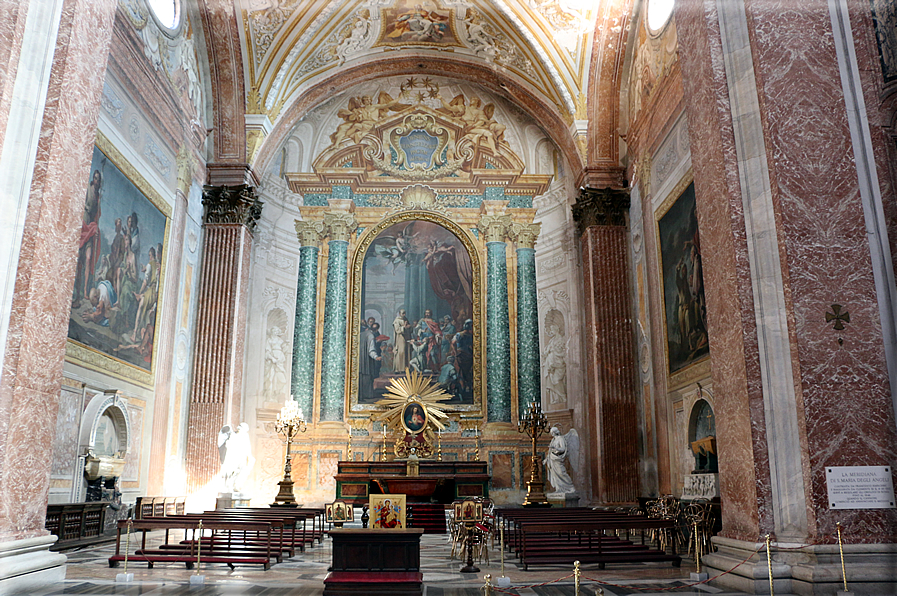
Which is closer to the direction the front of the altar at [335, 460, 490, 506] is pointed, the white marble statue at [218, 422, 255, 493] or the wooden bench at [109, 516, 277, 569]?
the wooden bench

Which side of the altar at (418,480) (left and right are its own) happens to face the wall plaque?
front

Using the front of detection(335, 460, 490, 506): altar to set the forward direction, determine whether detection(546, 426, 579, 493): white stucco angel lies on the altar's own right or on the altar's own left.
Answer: on the altar's own left

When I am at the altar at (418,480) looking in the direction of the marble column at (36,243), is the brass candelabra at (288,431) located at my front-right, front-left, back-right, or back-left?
front-right

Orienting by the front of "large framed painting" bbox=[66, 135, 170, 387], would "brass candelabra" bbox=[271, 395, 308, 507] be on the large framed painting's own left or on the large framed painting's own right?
on the large framed painting's own left

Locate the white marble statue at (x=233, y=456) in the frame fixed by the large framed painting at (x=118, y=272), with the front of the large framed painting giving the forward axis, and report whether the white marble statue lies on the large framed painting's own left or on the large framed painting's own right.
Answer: on the large framed painting's own left

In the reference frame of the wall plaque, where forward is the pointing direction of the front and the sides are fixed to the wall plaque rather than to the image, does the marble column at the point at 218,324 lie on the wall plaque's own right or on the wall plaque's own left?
on the wall plaque's own right

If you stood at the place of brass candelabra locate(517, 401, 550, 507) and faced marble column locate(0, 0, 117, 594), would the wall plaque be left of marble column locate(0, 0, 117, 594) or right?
left

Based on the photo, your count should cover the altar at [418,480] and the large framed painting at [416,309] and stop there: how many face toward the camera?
2

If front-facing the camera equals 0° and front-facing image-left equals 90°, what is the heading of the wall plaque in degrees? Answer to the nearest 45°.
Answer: approximately 0°

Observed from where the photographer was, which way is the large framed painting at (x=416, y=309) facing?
facing the viewer

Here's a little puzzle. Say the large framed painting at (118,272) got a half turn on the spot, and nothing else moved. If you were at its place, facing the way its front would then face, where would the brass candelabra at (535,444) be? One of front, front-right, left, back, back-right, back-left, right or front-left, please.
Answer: back-right

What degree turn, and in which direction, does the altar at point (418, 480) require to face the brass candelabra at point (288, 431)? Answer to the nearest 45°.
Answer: approximately 90° to its right

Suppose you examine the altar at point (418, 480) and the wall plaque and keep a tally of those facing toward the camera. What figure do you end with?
2

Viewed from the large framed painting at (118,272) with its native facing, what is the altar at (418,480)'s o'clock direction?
The altar is roughly at 10 o'clock from the large framed painting.
